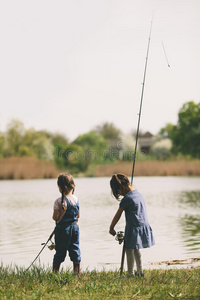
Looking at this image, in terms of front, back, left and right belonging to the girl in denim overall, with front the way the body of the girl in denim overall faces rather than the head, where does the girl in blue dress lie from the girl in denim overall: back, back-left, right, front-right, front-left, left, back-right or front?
back-right

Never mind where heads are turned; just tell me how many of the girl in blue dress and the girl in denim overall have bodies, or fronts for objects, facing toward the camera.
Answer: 0

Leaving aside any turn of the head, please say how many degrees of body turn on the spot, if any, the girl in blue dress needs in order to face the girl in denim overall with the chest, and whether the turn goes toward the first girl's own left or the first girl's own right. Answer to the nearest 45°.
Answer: approximately 45° to the first girl's own left

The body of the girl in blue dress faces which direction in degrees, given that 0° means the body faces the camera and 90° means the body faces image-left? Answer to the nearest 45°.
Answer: approximately 135°

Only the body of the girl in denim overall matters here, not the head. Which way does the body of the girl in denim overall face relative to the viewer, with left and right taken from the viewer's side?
facing away from the viewer and to the left of the viewer

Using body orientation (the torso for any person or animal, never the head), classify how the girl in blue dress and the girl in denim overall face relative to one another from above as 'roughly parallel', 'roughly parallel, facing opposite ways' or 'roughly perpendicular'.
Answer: roughly parallel
